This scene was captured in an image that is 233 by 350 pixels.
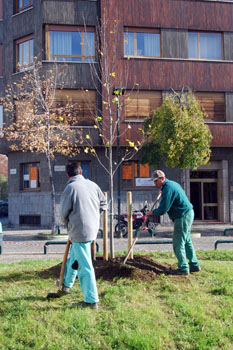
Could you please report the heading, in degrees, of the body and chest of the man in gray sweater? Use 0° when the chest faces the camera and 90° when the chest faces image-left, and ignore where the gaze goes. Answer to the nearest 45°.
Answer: approximately 135°

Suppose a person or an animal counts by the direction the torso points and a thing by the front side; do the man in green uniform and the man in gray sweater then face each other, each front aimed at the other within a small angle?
no

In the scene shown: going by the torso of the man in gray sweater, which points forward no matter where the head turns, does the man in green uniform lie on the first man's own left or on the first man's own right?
on the first man's own right

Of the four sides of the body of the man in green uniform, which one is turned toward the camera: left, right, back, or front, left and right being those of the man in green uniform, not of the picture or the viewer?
left

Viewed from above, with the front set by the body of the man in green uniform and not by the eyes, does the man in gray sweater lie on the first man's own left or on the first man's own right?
on the first man's own left

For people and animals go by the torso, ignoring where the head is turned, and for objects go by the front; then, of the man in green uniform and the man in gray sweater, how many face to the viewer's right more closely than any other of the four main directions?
0
